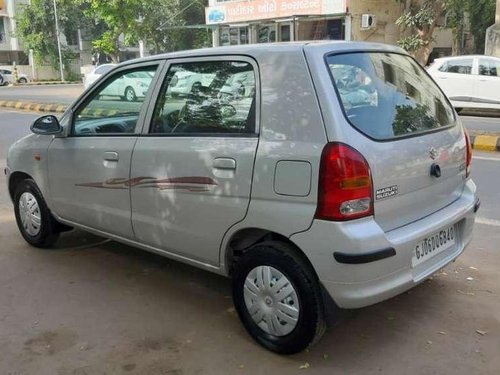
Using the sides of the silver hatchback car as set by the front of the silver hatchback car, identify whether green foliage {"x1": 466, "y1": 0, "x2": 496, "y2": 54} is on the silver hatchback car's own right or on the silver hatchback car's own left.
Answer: on the silver hatchback car's own right

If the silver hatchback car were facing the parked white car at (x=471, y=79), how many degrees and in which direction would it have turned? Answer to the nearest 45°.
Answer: approximately 90° to its right

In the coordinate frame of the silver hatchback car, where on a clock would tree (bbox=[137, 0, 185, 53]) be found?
The tree is roughly at 1 o'clock from the silver hatchback car.

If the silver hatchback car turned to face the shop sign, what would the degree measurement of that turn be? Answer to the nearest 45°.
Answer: approximately 45° to its right

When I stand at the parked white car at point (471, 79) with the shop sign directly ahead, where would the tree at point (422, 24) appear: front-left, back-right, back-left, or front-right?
front-right

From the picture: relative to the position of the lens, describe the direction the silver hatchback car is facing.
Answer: facing away from the viewer and to the left of the viewer

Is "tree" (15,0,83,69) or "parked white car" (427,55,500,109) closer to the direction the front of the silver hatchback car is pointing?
the tree

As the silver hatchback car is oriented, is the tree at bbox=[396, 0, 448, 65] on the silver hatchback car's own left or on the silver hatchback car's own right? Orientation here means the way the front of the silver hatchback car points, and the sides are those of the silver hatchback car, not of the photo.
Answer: on the silver hatchback car's own right
